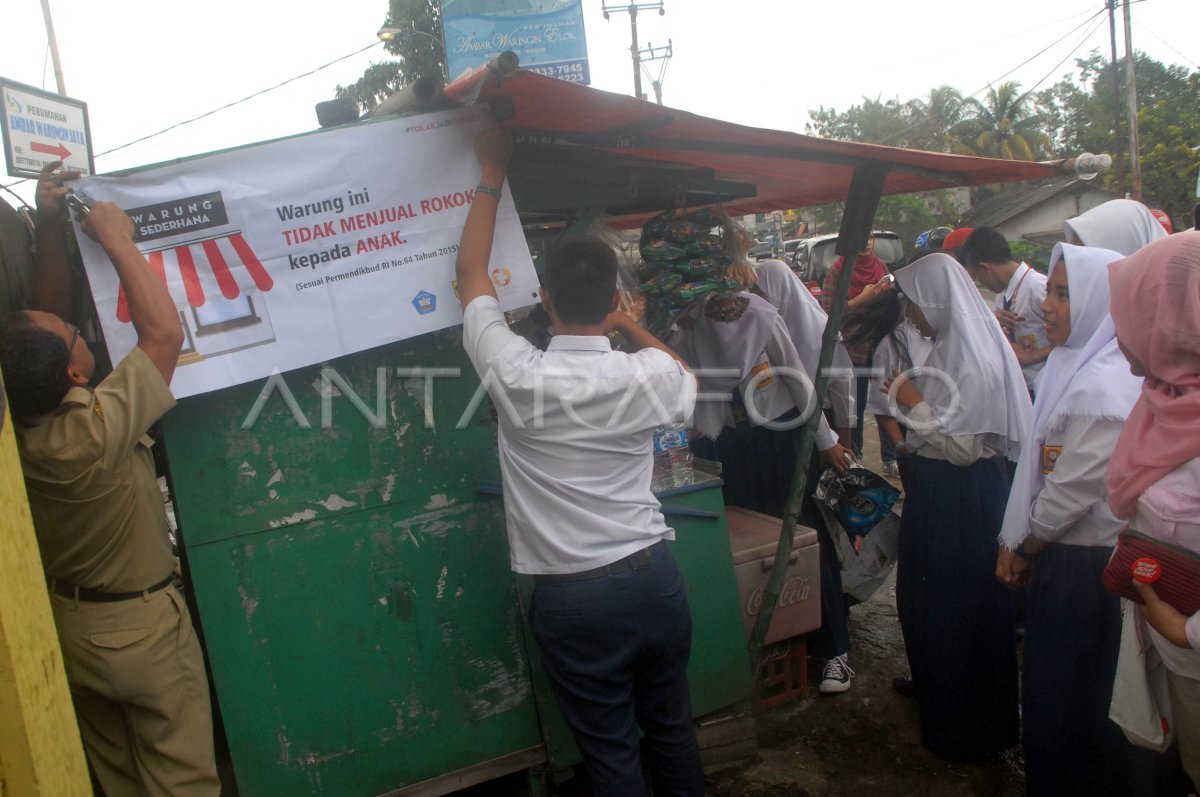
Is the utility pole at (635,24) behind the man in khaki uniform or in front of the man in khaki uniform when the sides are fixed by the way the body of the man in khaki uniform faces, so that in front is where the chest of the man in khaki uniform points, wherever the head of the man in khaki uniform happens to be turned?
in front

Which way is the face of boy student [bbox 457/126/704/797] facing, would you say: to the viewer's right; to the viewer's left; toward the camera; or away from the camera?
away from the camera

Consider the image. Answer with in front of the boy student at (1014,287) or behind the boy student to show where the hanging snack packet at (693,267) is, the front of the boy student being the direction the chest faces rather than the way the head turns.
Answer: in front

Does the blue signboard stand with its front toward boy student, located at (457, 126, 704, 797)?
yes

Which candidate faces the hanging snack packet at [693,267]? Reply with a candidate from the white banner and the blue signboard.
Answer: the blue signboard

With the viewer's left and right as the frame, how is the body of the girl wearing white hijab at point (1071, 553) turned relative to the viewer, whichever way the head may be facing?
facing to the left of the viewer

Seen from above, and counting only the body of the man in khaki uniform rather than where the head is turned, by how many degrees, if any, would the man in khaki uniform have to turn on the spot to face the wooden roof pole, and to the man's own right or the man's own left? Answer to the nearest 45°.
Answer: approximately 45° to the man's own right

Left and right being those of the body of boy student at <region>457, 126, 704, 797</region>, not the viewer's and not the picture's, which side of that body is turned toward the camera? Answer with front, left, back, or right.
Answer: back

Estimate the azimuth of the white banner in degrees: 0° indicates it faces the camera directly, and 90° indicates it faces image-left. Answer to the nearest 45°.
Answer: approximately 0°

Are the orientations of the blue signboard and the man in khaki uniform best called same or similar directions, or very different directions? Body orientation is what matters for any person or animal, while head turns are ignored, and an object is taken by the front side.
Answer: very different directions

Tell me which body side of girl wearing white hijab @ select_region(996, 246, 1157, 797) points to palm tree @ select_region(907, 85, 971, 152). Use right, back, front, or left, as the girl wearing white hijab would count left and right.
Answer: right

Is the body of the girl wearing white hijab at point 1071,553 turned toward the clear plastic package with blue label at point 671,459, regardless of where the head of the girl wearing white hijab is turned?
yes

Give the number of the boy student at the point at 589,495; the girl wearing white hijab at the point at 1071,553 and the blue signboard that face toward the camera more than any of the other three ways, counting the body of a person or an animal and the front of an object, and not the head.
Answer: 1
